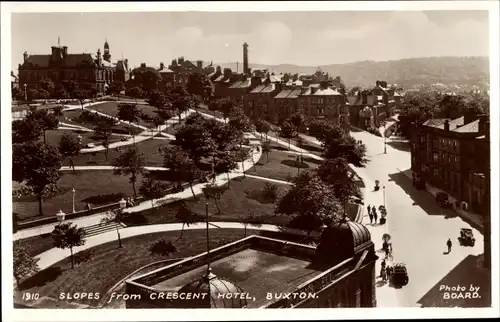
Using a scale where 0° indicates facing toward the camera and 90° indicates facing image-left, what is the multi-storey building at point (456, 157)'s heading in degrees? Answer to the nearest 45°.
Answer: approximately 45°
